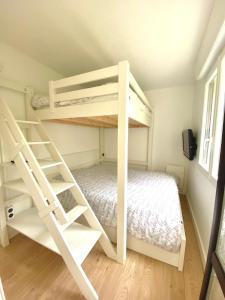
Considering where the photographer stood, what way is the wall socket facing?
facing the viewer and to the right of the viewer

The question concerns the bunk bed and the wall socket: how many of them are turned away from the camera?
0

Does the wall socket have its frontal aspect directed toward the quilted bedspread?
yes

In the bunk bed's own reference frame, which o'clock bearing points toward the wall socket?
The wall socket is roughly at 2 o'clock from the bunk bed.

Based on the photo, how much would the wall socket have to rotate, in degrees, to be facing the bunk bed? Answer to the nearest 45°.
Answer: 0° — it already faces it
